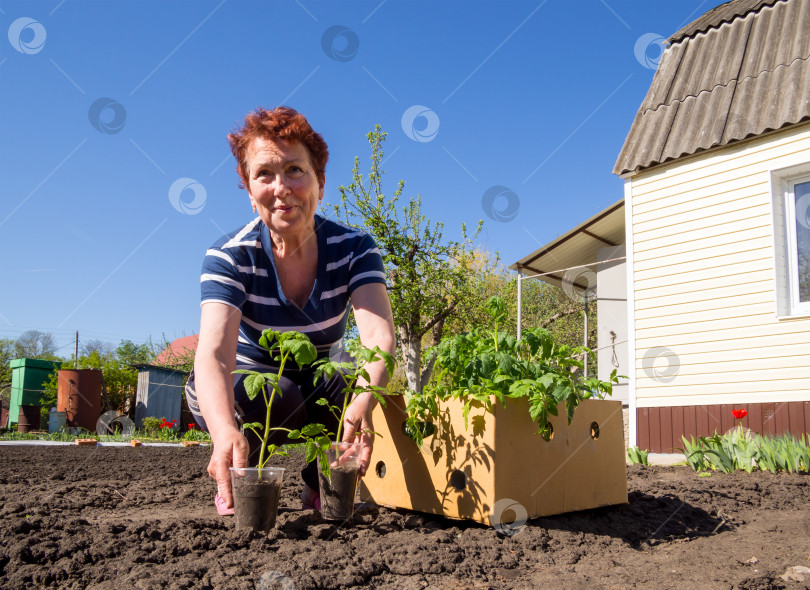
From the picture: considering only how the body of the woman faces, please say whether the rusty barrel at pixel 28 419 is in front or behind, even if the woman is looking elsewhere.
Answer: behind

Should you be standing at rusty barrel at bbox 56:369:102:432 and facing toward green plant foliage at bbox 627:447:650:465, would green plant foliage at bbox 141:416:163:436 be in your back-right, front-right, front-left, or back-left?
front-left

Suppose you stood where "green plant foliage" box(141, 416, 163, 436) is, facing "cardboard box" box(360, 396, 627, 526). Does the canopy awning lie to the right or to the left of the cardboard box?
left

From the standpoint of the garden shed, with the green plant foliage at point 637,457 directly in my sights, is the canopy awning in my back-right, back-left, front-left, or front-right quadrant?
front-left

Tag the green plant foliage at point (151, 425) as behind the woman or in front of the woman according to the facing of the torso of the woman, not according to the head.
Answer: behind

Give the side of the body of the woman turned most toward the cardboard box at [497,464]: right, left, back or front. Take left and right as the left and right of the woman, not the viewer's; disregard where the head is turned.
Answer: left

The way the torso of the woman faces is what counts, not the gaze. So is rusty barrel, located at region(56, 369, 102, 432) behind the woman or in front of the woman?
behind

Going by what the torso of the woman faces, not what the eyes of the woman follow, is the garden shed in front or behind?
behind

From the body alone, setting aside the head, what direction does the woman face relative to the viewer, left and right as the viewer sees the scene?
facing the viewer

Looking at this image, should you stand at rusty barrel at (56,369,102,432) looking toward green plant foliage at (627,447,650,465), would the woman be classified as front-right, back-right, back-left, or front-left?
front-right
